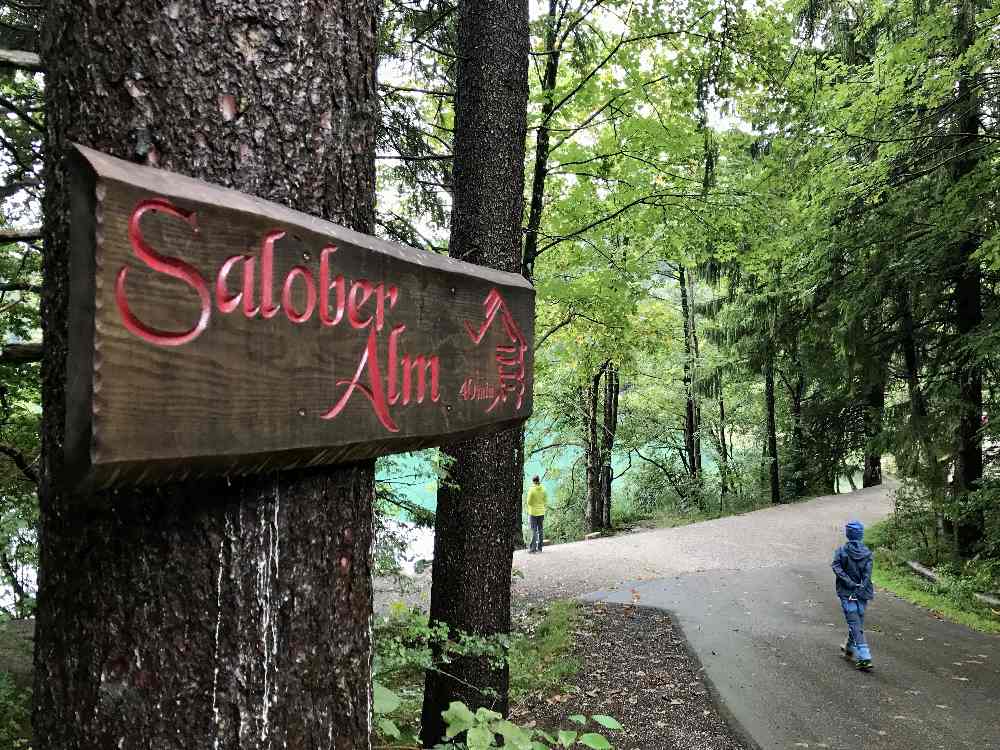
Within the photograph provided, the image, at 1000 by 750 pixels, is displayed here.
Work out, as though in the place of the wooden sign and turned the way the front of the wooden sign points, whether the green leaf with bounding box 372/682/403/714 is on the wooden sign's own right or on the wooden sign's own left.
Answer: on the wooden sign's own left

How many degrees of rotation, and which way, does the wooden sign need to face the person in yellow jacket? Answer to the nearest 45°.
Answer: approximately 135° to its left

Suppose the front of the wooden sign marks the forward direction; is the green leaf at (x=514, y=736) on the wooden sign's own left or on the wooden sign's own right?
on the wooden sign's own left

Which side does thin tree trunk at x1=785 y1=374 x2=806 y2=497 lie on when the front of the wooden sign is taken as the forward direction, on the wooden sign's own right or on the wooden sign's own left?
on the wooden sign's own left

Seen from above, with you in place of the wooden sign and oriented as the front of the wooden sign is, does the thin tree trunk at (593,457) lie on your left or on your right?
on your left

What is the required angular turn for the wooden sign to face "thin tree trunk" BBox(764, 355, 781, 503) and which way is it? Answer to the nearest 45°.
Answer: approximately 90° to its left

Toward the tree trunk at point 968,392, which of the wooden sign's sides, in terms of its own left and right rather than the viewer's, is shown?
left

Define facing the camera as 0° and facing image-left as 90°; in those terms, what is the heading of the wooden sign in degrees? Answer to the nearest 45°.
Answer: approximately 315°

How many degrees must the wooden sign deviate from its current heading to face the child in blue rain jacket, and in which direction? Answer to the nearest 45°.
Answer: approximately 90° to its left
